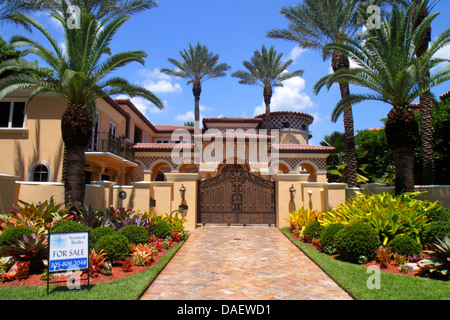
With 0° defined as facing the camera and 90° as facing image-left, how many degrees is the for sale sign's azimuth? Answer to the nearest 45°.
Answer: approximately 0°

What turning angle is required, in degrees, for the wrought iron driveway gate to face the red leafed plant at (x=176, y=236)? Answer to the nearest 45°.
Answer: approximately 45° to its right

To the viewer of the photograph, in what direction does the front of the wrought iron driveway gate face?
facing the viewer

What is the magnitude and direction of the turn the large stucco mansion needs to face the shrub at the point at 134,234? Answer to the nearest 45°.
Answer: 0° — it already faces it

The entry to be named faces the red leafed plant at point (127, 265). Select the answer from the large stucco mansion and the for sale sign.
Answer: the large stucco mansion

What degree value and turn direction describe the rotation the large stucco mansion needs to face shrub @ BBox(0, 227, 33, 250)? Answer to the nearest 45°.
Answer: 0° — it already faces it

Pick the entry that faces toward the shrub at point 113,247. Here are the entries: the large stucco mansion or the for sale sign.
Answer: the large stucco mansion

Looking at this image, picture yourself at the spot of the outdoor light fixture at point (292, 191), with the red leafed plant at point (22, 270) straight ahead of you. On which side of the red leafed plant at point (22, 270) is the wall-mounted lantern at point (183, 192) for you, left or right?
right

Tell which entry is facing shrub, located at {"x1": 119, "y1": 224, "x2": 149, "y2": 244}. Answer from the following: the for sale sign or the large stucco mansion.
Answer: the large stucco mansion

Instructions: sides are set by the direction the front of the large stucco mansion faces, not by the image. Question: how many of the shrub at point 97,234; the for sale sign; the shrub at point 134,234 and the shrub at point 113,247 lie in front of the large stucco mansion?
4

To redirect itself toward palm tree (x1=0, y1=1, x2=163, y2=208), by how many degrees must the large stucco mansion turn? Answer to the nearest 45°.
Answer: approximately 45° to its right

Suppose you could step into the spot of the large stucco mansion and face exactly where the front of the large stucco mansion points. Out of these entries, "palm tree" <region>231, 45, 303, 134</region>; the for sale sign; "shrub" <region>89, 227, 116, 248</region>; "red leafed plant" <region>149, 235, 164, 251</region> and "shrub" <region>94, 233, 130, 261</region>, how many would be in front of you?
4

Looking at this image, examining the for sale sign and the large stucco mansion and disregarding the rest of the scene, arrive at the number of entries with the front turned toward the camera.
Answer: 2

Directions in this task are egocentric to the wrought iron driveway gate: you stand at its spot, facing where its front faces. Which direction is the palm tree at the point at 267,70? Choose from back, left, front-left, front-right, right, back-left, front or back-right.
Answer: back

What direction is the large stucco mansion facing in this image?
toward the camera

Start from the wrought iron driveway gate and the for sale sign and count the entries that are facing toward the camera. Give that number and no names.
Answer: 2

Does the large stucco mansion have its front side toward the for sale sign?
yes
